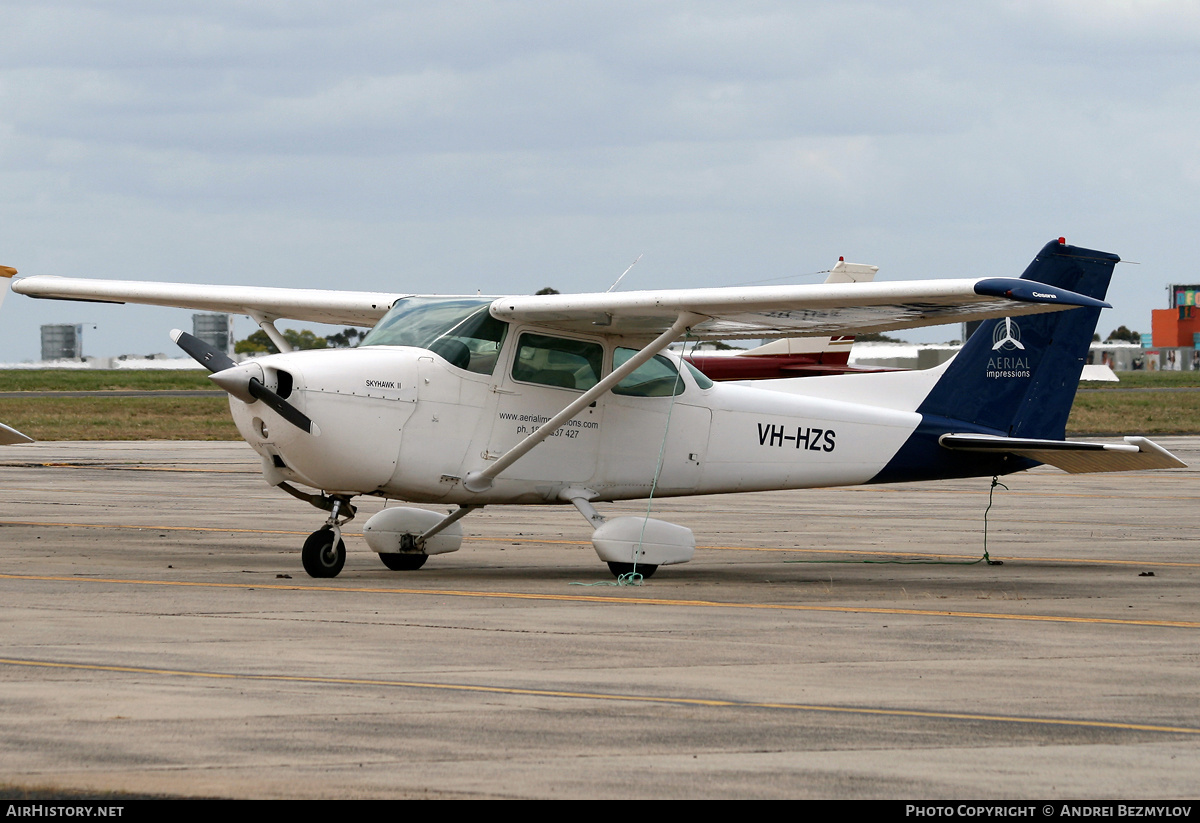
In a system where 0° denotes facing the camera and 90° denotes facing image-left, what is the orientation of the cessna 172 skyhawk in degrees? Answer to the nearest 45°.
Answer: approximately 45°

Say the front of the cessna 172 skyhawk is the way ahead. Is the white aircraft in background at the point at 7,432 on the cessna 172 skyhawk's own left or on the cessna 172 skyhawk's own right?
on the cessna 172 skyhawk's own right

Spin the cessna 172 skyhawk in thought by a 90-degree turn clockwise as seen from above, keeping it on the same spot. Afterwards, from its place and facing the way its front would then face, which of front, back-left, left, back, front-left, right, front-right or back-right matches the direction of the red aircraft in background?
front-right

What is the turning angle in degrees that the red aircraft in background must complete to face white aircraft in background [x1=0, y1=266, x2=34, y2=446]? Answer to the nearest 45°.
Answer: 0° — it already faces it

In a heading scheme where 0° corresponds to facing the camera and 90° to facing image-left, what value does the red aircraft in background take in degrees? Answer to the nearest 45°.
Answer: approximately 45°
